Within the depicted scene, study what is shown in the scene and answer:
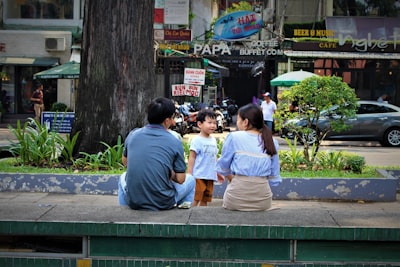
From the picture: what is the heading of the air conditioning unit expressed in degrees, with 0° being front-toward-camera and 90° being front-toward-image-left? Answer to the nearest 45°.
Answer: approximately 0°

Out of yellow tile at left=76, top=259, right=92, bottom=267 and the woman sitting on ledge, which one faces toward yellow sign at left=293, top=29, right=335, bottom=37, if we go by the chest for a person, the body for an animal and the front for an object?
the woman sitting on ledge

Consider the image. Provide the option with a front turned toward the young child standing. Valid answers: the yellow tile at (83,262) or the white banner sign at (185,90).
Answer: the white banner sign

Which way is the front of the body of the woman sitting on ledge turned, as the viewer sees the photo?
away from the camera

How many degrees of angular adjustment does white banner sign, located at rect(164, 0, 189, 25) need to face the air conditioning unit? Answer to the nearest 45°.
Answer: approximately 135° to its right

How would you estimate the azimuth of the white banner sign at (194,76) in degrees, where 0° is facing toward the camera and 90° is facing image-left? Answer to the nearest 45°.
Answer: approximately 0°

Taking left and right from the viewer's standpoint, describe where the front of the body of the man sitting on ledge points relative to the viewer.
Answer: facing away from the viewer

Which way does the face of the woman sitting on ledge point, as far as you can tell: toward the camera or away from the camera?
away from the camera
